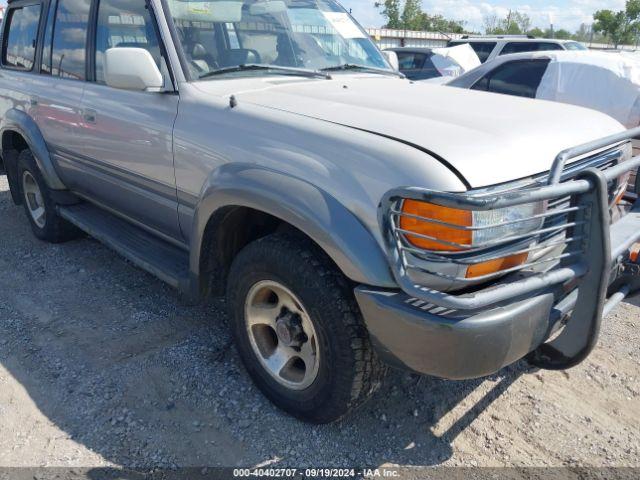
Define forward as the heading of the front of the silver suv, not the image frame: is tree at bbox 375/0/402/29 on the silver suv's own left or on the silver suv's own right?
on the silver suv's own left

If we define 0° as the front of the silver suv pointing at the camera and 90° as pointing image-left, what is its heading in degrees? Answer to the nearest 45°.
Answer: approximately 315°
